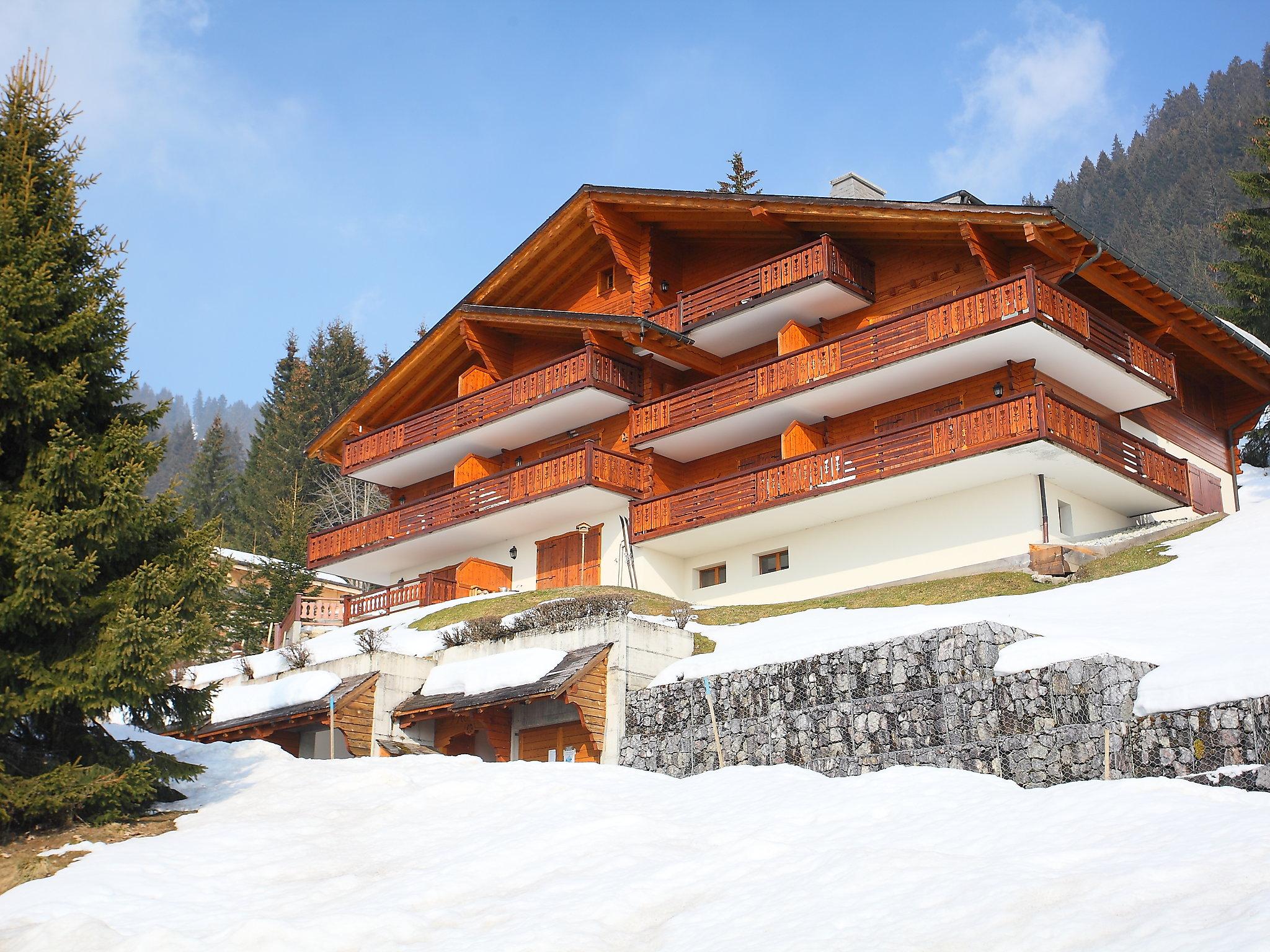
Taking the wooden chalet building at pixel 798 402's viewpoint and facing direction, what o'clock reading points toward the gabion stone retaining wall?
The gabion stone retaining wall is roughly at 10 o'clock from the wooden chalet building.

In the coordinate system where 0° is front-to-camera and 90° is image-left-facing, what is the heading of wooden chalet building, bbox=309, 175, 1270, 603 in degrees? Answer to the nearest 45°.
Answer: approximately 45°

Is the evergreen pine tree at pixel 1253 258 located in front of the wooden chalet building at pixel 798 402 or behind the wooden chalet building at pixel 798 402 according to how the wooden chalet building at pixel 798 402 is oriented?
behind

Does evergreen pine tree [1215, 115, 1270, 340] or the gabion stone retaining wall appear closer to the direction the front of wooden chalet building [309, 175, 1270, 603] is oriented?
the gabion stone retaining wall

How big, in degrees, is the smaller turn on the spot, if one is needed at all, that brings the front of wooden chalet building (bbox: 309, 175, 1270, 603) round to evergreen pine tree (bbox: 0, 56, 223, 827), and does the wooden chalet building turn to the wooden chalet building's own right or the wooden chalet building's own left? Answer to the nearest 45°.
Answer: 0° — it already faces it

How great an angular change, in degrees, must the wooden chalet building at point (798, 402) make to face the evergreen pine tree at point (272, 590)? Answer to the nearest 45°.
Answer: approximately 90° to its right
